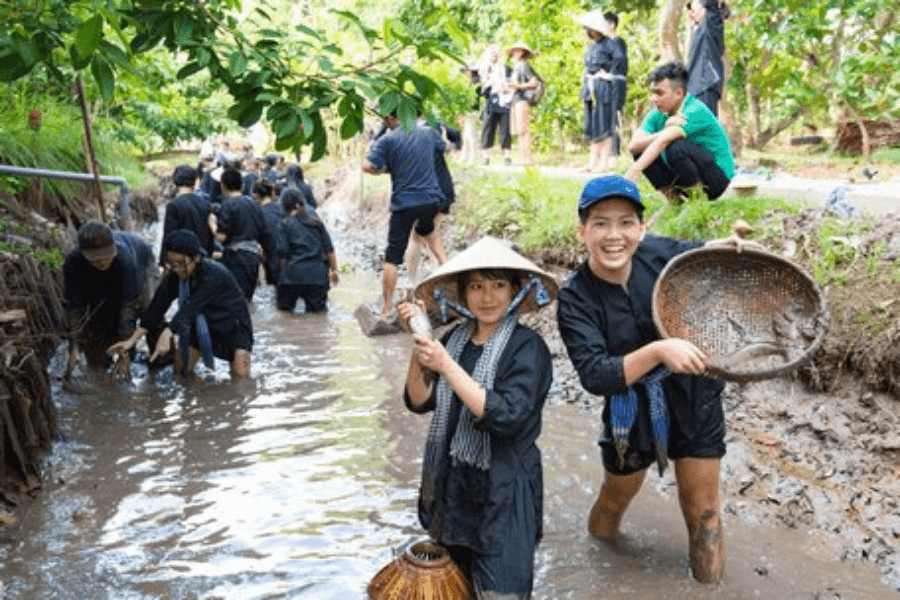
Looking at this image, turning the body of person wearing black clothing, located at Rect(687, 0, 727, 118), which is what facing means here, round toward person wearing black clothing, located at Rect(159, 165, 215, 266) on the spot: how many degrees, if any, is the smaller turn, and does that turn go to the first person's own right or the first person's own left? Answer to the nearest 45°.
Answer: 0° — they already face them

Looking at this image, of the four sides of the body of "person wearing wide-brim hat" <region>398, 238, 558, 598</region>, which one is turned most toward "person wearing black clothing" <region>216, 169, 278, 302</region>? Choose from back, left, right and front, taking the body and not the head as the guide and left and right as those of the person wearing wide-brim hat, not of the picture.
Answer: right

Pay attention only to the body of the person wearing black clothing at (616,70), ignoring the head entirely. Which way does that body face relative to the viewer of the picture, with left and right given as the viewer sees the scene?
facing to the left of the viewer

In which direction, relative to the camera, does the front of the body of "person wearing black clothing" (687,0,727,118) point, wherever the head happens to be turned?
to the viewer's left

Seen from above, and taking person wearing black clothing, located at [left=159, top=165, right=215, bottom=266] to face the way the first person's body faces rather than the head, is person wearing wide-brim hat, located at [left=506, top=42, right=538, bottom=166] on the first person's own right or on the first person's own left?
on the first person's own right

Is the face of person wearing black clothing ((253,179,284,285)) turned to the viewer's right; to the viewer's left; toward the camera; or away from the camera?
away from the camera

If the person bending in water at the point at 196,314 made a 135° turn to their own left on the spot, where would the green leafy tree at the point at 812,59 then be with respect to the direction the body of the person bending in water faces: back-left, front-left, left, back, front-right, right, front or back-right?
front

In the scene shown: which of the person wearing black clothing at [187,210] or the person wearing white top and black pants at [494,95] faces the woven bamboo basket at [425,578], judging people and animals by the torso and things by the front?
the person wearing white top and black pants at [494,95]

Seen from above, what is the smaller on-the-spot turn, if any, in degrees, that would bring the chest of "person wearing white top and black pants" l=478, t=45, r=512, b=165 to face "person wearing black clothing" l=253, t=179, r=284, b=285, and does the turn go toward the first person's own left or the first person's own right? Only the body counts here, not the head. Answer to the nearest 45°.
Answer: approximately 45° to the first person's own right
